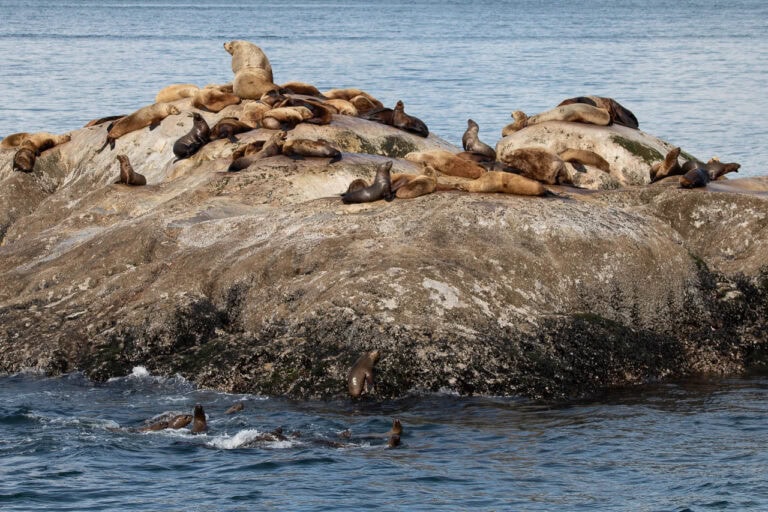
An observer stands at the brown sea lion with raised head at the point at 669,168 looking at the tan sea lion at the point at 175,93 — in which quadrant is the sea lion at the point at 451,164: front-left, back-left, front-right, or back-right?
front-left

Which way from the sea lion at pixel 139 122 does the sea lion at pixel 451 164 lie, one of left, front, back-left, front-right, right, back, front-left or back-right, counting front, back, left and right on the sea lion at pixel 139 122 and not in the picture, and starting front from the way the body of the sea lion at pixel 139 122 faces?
front-right

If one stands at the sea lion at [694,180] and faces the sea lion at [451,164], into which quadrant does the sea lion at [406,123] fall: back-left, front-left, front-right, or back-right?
front-right

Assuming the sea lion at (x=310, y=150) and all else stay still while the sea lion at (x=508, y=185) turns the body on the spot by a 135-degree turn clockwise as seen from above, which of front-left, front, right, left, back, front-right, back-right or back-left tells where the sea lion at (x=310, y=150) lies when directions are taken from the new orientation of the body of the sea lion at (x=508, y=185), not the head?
left

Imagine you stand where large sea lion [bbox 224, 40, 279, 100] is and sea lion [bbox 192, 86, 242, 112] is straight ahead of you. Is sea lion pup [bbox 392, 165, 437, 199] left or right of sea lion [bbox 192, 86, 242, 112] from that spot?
left
